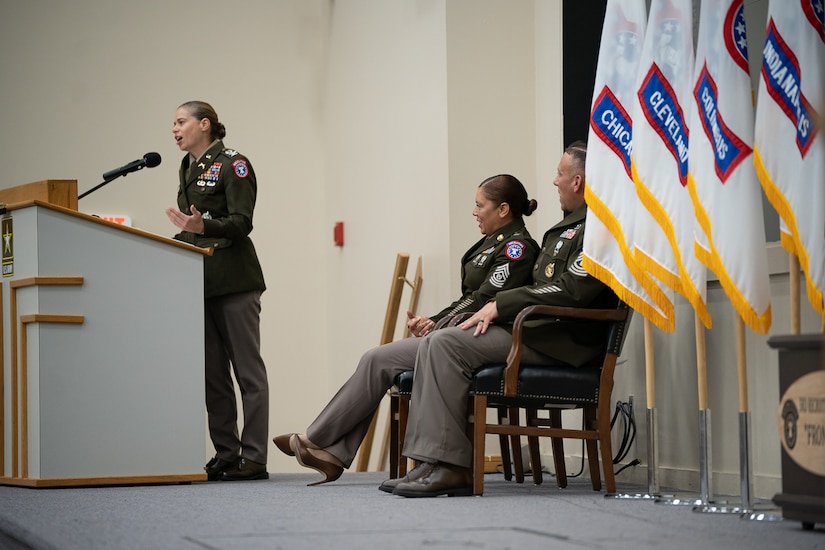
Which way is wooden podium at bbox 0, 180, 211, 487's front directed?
to the viewer's left

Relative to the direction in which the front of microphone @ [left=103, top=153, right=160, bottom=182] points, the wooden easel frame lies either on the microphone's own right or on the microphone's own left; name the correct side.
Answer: on the microphone's own left

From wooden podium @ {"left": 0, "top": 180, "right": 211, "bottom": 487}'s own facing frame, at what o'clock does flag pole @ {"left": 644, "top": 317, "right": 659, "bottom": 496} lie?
The flag pole is roughly at 7 o'clock from the wooden podium.

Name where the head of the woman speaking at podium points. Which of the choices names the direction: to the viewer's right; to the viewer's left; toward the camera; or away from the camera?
to the viewer's left

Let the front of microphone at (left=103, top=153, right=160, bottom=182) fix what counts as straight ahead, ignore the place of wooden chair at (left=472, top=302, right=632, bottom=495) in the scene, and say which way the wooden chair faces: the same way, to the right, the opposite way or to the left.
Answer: the opposite way

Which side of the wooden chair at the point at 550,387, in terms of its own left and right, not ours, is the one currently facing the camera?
left

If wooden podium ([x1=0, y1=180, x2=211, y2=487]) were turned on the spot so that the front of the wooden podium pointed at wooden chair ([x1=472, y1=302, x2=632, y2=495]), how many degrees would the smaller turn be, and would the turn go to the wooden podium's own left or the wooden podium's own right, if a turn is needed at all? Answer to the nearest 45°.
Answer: approximately 135° to the wooden podium's own left

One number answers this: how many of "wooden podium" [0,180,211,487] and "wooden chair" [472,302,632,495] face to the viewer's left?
2

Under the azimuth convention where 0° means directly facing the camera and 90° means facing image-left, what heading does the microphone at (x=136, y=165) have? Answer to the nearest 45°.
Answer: approximately 270°
